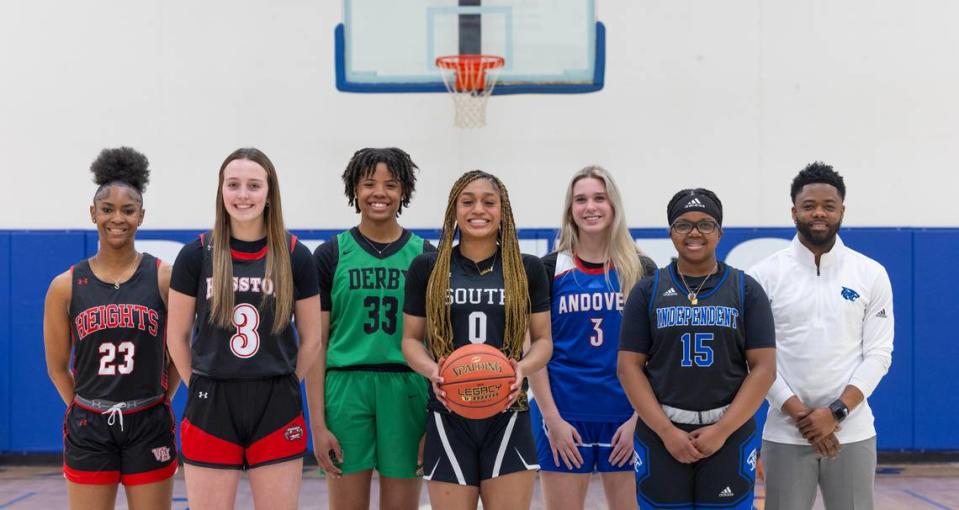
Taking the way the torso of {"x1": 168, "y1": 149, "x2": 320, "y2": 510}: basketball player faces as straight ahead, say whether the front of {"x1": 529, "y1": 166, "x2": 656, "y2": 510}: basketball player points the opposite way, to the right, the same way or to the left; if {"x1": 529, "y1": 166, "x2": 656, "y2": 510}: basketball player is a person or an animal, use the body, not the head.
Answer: the same way

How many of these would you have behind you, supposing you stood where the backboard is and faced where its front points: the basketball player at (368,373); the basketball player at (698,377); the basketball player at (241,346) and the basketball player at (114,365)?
0

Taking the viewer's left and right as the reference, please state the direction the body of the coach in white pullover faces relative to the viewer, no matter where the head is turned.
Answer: facing the viewer

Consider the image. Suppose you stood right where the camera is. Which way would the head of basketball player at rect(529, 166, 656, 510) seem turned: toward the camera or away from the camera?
toward the camera

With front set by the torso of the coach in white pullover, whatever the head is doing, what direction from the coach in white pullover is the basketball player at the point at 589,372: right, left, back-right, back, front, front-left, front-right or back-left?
right

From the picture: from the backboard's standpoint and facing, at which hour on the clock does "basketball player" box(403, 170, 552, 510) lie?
The basketball player is roughly at 12 o'clock from the backboard.

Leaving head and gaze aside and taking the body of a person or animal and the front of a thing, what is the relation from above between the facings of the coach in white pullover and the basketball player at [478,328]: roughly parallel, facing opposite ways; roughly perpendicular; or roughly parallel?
roughly parallel

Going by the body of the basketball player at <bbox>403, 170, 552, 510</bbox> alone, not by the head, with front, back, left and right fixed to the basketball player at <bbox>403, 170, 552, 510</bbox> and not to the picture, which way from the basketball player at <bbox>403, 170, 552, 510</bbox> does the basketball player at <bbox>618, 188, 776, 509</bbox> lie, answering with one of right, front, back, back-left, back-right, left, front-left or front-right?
left

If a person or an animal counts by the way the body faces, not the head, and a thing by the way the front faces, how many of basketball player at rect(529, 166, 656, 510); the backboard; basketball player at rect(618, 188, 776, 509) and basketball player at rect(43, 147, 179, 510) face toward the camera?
4

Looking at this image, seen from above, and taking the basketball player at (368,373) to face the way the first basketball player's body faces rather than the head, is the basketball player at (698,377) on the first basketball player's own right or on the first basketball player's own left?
on the first basketball player's own left

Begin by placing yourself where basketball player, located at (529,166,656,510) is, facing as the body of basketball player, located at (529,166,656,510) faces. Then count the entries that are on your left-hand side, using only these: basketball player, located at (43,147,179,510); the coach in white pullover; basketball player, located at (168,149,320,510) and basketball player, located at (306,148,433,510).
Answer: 1

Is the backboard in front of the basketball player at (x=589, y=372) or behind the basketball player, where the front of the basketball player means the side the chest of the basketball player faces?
behind

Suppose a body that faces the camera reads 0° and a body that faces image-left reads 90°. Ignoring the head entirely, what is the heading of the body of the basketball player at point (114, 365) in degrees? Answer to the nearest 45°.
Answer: approximately 0°

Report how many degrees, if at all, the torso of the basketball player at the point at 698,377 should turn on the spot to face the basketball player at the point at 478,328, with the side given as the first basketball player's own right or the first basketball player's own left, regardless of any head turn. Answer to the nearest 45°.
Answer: approximately 90° to the first basketball player's own right

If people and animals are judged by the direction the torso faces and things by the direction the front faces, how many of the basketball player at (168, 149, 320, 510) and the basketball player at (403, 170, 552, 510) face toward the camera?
2

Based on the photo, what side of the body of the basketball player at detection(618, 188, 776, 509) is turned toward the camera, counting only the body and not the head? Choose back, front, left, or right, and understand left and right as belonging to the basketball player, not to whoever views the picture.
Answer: front

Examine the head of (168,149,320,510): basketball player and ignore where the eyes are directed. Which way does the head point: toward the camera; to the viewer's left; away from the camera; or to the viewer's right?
toward the camera

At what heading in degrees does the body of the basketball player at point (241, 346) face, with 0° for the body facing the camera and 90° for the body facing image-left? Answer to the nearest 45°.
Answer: approximately 0°

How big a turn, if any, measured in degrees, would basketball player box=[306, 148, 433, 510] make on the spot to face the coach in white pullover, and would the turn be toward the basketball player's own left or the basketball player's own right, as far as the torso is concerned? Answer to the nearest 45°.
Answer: approximately 90° to the basketball player's own left

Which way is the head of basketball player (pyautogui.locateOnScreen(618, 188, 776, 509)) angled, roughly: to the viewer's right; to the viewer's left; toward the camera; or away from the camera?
toward the camera

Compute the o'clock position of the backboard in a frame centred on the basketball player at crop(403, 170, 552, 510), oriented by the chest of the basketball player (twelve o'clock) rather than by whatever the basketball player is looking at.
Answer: The backboard is roughly at 6 o'clock from the basketball player.

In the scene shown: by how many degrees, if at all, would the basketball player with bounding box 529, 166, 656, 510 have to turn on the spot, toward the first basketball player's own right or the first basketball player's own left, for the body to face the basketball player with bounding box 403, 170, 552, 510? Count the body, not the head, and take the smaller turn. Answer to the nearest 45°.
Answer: approximately 45° to the first basketball player's own right
